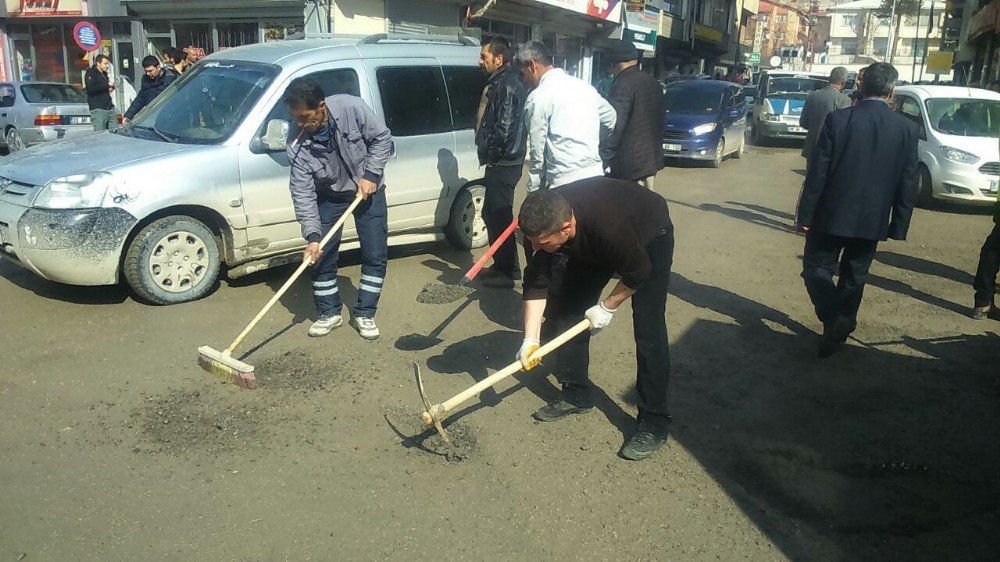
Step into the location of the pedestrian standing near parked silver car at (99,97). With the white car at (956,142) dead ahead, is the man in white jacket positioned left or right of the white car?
right

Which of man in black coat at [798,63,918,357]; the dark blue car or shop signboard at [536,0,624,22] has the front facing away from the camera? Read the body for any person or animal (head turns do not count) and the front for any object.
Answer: the man in black coat

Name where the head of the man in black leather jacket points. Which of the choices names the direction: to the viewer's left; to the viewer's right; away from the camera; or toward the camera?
to the viewer's left

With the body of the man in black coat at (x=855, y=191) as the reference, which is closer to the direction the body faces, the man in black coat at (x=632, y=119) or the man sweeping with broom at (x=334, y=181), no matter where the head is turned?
the man in black coat

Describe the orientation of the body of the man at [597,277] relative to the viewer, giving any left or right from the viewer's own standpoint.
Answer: facing the viewer and to the left of the viewer

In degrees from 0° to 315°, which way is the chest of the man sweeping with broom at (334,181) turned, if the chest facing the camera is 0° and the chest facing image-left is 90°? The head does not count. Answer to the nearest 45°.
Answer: approximately 45°

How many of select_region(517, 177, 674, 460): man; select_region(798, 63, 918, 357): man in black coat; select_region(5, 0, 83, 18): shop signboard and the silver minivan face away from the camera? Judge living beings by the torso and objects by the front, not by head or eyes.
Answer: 1

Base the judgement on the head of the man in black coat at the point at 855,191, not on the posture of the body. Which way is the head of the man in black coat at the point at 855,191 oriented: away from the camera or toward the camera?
away from the camera

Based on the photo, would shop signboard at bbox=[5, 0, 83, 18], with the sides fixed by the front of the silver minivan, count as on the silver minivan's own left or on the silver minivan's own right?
on the silver minivan's own right

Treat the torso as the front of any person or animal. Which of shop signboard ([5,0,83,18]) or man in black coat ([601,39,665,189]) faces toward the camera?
the shop signboard

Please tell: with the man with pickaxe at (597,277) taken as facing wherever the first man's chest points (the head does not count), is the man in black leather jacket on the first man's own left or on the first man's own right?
on the first man's own right

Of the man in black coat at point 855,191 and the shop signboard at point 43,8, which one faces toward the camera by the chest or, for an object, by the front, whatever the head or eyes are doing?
the shop signboard

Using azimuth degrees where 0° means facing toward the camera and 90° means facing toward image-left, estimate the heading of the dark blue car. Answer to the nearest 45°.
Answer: approximately 45°

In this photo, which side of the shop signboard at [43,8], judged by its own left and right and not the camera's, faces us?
front

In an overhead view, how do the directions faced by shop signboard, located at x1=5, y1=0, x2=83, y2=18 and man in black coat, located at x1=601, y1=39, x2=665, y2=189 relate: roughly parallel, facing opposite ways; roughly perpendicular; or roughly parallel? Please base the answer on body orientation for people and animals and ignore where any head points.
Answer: roughly parallel, facing opposite ways

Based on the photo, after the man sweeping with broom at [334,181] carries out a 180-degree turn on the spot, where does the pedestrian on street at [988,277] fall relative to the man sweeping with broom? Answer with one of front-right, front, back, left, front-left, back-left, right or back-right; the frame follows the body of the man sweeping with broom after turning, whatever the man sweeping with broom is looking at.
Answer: front-right
